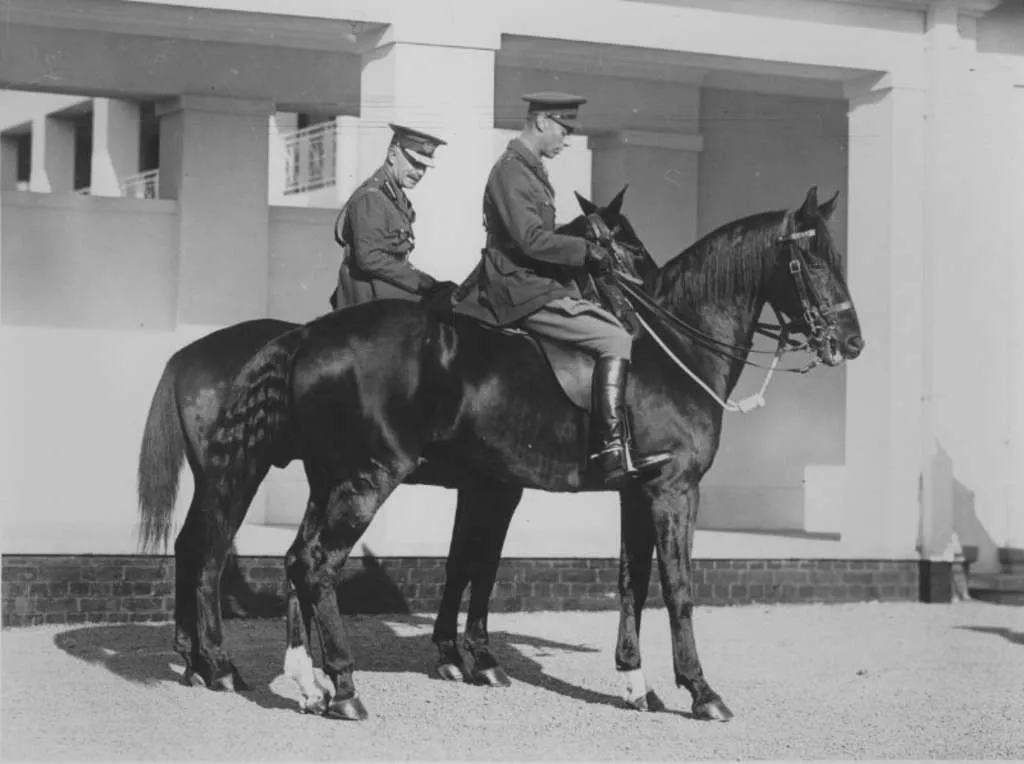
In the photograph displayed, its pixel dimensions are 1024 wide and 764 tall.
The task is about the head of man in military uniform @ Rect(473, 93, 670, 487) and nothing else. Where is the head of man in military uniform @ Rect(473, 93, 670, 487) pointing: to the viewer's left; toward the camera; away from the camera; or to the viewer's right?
to the viewer's right

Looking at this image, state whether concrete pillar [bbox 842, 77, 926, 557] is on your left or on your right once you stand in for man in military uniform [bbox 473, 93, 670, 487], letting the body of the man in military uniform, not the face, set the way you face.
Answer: on your left

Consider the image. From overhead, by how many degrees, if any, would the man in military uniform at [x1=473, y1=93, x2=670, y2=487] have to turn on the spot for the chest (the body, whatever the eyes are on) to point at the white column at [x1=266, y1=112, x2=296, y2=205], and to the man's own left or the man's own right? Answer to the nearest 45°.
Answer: approximately 90° to the man's own left

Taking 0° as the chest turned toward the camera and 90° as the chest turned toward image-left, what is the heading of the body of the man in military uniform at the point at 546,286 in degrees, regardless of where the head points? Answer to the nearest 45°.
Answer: approximately 270°

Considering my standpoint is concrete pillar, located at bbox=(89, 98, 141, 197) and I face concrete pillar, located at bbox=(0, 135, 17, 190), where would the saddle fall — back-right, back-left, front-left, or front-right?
back-left

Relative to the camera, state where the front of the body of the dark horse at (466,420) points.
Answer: to the viewer's right

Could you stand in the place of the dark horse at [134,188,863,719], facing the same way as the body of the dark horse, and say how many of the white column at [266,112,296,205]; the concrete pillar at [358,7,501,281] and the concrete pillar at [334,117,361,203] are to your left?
3

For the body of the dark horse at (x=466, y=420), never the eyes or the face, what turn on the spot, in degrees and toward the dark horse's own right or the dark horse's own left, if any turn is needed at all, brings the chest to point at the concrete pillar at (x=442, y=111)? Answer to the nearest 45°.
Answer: approximately 90° to the dark horse's own left

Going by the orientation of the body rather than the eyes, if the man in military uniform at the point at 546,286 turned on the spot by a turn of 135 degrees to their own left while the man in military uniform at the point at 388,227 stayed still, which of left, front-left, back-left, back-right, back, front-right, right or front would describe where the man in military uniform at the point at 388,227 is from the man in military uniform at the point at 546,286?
front
